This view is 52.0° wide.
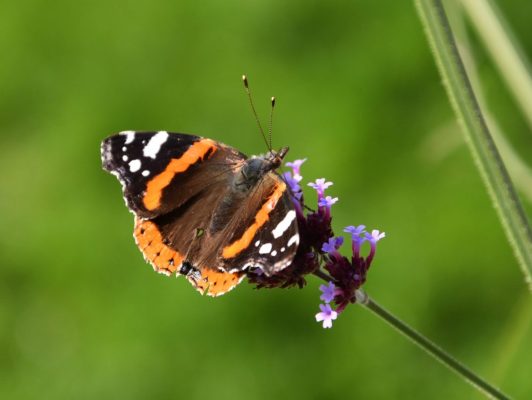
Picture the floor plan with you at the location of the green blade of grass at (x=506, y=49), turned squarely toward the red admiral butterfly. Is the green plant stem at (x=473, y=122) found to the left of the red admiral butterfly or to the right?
left

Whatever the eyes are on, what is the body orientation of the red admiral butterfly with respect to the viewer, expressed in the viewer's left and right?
facing away from the viewer and to the right of the viewer

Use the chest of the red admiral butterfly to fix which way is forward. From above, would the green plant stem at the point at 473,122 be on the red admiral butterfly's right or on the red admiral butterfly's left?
on the red admiral butterfly's right

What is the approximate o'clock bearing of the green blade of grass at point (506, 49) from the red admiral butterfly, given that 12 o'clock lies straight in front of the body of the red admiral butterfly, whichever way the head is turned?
The green blade of grass is roughly at 1 o'clock from the red admiral butterfly.
